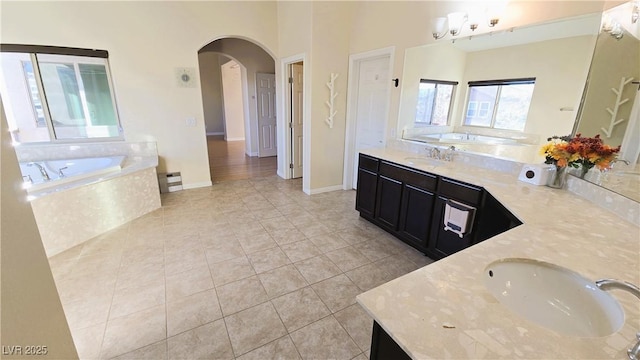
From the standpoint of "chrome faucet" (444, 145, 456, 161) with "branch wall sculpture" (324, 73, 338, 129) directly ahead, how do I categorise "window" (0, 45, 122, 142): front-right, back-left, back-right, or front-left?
front-left

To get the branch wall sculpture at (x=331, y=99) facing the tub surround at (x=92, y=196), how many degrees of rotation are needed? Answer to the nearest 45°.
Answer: approximately 45° to its right

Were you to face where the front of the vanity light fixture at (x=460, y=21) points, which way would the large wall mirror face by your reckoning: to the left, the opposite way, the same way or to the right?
the same way

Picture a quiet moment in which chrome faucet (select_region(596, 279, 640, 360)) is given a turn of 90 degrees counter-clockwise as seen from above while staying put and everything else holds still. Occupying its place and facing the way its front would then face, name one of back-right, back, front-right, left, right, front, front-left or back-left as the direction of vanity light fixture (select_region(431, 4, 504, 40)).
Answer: back-right

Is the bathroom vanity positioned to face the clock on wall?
no

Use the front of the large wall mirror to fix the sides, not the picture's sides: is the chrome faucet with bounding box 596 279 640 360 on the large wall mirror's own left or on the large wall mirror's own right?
on the large wall mirror's own left

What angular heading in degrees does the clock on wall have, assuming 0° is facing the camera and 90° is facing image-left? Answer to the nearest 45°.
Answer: approximately 0°

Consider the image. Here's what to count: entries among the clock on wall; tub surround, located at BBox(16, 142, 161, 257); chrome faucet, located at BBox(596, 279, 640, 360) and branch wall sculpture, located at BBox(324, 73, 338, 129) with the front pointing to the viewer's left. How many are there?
1

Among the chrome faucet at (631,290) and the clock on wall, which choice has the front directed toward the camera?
the clock on wall

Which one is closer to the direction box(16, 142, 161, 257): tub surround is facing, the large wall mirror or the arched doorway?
the large wall mirror

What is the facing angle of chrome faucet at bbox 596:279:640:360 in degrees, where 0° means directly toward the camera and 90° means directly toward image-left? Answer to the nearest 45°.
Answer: approximately 90°

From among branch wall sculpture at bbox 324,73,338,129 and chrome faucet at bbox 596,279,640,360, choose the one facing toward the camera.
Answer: the branch wall sculpture

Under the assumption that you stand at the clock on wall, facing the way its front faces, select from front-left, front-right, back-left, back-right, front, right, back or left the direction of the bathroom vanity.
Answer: front

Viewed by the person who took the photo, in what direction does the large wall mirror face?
facing the viewer and to the left of the viewer

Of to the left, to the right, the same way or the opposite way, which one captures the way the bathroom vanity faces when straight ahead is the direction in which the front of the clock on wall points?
to the right
